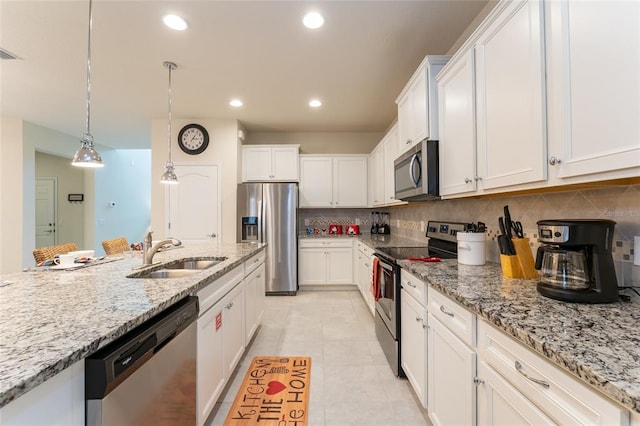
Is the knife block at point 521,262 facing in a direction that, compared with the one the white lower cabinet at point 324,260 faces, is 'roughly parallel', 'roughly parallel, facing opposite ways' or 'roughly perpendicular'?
roughly perpendicular

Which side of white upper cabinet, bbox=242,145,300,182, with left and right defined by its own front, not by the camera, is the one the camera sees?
front

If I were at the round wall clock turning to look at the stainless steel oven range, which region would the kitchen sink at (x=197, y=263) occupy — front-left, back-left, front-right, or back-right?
front-right

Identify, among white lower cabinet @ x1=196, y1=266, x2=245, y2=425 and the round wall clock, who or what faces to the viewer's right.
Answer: the white lower cabinet

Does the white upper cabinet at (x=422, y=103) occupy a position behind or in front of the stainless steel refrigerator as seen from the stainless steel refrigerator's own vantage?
in front

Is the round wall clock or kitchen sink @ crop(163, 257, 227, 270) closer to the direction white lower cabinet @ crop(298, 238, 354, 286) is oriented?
the kitchen sink

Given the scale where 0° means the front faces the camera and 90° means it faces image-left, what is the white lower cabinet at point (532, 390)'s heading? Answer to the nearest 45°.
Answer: approximately 45°

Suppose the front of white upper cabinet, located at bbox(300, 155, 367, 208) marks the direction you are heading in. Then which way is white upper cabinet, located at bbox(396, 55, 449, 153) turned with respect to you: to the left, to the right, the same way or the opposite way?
to the right

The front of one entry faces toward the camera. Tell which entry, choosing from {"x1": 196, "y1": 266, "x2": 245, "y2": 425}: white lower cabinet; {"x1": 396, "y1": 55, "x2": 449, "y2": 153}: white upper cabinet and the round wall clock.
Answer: the round wall clock

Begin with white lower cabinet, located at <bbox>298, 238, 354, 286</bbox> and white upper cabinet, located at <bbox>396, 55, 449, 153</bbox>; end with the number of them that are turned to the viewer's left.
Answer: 1

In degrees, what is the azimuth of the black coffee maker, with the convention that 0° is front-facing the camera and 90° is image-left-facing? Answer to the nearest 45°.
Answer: approximately 45°

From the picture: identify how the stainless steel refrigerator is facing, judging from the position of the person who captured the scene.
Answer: facing the viewer

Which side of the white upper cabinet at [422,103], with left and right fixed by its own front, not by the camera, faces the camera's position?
left

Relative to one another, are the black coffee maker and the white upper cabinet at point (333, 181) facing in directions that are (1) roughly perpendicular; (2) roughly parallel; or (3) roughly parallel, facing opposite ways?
roughly perpendicular

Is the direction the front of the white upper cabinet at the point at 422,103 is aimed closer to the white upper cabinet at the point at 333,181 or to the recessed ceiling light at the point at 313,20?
the recessed ceiling light

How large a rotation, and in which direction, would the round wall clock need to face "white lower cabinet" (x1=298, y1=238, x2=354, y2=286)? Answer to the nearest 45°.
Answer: approximately 90° to its left

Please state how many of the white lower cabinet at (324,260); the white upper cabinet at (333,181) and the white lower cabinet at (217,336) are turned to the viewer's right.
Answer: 1
